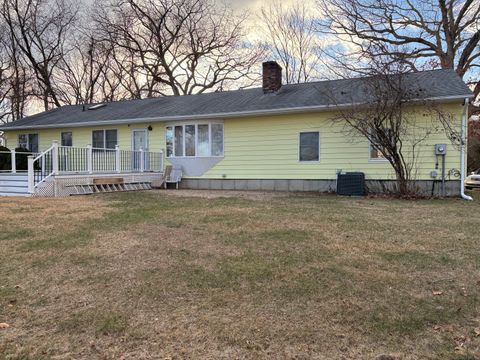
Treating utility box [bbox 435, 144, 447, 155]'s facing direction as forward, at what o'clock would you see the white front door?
The white front door is roughly at 3 o'clock from the utility box.

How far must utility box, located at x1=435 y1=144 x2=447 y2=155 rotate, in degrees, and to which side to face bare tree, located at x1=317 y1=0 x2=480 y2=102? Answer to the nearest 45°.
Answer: approximately 180°

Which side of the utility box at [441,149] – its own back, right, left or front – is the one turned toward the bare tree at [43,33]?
right

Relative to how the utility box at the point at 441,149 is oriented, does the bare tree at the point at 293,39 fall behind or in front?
behind

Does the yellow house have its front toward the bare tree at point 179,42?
no

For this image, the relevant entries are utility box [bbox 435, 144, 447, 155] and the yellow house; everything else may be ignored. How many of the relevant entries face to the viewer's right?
0

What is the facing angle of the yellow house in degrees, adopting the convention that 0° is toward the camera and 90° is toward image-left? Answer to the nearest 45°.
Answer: approximately 45°

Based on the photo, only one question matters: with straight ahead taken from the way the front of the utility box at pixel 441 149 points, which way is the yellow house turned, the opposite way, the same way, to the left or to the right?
the same way

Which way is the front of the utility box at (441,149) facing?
toward the camera

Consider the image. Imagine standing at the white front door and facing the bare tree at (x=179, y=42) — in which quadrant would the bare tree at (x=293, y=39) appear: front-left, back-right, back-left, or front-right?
front-right

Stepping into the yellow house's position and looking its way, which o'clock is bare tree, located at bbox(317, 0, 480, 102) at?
The bare tree is roughly at 6 o'clock from the yellow house.

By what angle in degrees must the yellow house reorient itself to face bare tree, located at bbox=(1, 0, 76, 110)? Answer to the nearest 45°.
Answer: approximately 90° to its right

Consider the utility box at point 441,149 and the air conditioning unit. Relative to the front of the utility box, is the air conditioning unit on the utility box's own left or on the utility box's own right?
on the utility box's own right

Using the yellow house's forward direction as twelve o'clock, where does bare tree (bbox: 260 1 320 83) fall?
The bare tree is roughly at 5 o'clock from the yellow house.

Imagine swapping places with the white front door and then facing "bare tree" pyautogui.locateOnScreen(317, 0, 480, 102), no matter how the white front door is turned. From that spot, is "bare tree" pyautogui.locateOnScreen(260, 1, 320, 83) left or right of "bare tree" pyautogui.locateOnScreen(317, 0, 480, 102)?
left
